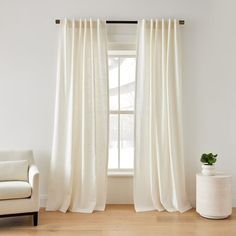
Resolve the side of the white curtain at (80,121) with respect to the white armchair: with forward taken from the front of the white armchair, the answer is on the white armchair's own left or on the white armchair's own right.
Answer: on the white armchair's own left

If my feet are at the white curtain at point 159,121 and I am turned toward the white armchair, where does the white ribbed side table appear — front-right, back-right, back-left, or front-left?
back-left

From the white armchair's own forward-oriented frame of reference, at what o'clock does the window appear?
The window is roughly at 8 o'clock from the white armchair.

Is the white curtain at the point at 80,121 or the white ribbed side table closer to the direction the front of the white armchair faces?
the white ribbed side table

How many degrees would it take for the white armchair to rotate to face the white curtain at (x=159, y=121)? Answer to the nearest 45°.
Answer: approximately 90° to its left

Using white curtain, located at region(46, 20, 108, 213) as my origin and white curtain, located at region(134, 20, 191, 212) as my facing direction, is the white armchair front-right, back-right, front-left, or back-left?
back-right

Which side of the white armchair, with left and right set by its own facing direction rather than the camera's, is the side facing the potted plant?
left

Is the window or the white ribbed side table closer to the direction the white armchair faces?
the white ribbed side table

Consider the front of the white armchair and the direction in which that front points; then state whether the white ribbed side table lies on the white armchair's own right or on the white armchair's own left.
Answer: on the white armchair's own left

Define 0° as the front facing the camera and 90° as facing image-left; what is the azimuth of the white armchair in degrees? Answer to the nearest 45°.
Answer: approximately 0°

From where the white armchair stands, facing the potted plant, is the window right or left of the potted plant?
left
